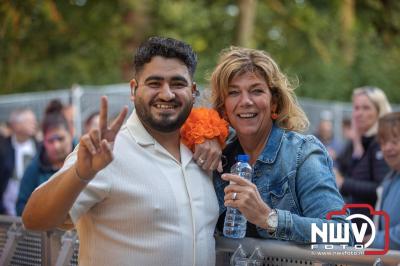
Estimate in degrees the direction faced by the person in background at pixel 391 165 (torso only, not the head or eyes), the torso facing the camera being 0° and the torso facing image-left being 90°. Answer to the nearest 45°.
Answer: approximately 45°

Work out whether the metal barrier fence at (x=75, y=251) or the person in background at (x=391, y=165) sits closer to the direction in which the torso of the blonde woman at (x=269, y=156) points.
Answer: the metal barrier fence

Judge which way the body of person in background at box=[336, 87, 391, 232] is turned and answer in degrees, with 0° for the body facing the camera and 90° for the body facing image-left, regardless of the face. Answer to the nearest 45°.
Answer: approximately 45°

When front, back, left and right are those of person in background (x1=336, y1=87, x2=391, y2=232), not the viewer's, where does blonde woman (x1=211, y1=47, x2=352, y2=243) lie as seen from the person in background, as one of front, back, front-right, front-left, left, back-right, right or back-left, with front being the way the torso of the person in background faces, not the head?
front-left

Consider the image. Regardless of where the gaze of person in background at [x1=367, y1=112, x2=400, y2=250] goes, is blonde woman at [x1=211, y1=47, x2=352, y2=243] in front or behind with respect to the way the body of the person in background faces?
in front

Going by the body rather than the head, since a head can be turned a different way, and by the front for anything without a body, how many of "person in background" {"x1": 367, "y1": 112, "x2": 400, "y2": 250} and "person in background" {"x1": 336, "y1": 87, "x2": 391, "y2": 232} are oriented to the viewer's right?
0

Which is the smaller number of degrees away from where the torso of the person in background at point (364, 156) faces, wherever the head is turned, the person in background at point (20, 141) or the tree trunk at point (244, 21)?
the person in background

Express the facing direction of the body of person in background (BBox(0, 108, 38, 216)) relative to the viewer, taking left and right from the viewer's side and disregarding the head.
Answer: facing the viewer and to the right of the viewer

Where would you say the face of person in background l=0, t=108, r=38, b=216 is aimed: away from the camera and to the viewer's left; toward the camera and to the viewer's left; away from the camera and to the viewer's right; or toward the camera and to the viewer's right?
toward the camera and to the viewer's right

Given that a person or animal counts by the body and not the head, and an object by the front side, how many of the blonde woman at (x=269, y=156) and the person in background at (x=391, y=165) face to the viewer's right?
0

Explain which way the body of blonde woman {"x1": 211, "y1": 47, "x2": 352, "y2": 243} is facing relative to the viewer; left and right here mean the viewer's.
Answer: facing the viewer and to the left of the viewer
